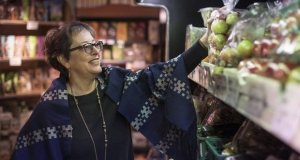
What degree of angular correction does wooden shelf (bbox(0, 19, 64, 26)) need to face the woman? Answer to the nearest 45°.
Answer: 0° — it already faces them

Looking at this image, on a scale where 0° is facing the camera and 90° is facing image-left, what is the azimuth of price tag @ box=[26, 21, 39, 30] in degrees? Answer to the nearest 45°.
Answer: approximately 0°

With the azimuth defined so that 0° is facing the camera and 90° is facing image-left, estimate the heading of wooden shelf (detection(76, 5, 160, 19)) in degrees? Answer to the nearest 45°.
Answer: approximately 0°

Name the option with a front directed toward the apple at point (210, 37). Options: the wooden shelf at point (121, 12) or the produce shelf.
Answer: the wooden shelf

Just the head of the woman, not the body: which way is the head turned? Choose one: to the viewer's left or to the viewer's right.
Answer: to the viewer's right

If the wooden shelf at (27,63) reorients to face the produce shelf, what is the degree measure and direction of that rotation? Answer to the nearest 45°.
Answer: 0° — it already faces it

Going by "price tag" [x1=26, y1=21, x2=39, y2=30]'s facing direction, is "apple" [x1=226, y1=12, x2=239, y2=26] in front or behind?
in front

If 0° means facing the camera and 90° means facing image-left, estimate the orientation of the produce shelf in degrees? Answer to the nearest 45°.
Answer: approximately 45°

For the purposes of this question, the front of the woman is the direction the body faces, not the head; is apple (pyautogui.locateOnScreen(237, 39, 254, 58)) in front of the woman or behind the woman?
in front
